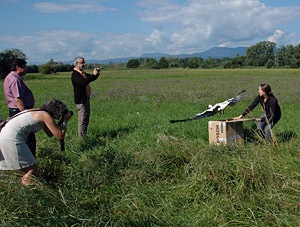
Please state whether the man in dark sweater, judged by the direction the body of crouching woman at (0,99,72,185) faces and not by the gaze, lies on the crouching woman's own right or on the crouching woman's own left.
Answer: on the crouching woman's own left

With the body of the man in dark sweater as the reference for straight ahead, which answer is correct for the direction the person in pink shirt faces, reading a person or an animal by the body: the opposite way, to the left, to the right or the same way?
the same way

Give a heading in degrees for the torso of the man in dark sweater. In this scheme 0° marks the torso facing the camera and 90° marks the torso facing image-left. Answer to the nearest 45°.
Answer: approximately 270°

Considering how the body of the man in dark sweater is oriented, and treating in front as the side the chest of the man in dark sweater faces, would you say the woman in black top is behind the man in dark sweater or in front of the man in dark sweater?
in front

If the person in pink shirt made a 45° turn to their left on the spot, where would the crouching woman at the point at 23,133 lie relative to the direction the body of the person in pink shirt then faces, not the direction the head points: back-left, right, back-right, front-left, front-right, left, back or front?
back-right

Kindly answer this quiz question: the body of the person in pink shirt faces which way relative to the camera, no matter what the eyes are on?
to the viewer's right

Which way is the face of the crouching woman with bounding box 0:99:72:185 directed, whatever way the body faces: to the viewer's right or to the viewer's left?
to the viewer's right

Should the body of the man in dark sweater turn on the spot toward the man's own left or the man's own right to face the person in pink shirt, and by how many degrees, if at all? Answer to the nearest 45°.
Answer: approximately 135° to the man's own right

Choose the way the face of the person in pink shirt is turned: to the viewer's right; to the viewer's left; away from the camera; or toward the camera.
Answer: to the viewer's right

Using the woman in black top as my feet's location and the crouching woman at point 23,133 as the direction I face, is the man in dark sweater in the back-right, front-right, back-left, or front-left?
front-right

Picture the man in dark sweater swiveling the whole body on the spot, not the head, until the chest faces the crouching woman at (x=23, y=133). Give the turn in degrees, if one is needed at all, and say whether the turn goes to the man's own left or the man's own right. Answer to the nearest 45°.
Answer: approximately 90° to the man's own right

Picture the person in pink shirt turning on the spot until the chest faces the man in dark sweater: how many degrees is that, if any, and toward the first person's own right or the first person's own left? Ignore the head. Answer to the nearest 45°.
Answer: approximately 45° to the first person's own left

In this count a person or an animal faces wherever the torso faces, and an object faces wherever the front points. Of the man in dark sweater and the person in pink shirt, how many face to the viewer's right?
2

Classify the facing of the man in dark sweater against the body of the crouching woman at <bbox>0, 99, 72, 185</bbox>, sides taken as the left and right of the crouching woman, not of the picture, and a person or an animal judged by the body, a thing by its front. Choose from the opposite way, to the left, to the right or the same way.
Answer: the same way

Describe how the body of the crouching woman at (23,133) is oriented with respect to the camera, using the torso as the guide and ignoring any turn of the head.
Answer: to the viewer's right

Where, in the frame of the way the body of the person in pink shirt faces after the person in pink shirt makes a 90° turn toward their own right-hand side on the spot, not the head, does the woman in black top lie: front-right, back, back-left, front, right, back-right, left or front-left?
left

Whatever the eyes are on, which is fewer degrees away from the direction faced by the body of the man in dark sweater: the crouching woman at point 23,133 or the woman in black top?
the woman in black top
